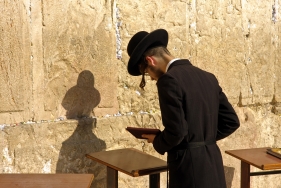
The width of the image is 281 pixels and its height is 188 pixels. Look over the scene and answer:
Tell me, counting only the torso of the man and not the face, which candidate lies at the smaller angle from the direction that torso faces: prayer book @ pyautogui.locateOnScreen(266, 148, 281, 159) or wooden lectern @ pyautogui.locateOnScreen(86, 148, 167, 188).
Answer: the wooden lectern

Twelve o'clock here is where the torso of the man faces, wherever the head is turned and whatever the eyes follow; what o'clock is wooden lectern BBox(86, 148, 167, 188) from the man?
The wooden lectern is roughly at 12 o'clock from the man.

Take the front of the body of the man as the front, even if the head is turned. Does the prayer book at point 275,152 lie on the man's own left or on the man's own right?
on the man's own right

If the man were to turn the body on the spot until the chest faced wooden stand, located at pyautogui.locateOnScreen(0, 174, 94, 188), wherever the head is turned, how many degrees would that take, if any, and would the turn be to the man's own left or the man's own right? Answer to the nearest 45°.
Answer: approximately 90° to the man's own left

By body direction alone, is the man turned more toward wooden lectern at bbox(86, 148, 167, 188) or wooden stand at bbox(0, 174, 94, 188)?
the wooden lectern

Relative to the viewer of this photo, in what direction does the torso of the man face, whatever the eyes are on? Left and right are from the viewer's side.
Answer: facing away from the viewer and to the left of the viewer

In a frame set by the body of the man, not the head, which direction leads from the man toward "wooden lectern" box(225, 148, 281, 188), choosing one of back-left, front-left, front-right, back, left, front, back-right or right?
right
